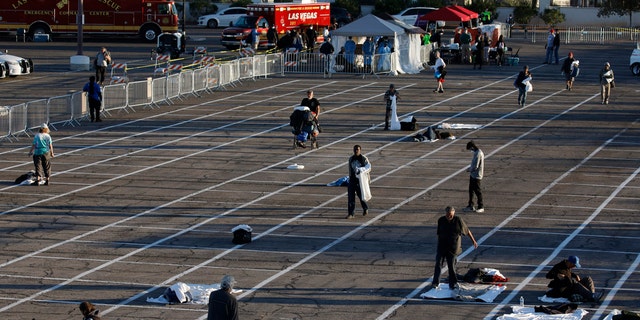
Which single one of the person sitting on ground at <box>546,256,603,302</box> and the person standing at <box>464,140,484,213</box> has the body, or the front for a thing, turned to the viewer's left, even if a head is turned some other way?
the person standing

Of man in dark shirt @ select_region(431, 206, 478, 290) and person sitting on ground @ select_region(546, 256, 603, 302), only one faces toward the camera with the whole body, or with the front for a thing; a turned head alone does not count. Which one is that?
the man in dark shirt

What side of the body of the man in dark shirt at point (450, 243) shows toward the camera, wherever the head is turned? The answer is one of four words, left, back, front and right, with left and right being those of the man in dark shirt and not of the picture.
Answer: front

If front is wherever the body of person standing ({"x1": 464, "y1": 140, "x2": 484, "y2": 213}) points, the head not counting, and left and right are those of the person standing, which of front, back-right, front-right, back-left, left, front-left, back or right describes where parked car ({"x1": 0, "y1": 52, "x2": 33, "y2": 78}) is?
front-right

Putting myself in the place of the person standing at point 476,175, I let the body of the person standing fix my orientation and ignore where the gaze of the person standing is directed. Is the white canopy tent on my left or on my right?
on my right

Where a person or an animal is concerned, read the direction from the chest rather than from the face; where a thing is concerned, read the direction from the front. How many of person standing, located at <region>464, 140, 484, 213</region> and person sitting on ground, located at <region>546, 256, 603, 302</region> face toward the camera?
0

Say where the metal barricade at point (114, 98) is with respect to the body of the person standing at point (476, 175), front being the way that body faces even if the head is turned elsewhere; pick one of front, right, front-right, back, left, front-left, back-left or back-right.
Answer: front-right

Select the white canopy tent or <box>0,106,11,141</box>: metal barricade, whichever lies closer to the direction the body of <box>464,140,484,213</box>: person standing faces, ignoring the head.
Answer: the metal barricade

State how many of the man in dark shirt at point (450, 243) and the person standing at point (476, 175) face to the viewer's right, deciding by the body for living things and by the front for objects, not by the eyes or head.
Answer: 0

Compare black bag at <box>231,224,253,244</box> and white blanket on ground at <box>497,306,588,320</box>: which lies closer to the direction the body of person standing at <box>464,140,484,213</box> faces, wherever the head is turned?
the black bag

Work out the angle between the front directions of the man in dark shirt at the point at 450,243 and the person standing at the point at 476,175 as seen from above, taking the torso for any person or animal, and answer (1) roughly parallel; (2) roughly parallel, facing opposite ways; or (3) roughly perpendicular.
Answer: roughly perpendicular

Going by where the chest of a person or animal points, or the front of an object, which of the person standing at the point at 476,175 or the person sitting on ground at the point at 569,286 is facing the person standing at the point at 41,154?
the person standing at the point at 476,175

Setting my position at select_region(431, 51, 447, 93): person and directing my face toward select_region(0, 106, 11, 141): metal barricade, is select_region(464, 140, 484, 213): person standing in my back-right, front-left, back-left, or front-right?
front-left

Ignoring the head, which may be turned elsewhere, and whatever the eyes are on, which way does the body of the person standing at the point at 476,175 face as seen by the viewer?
to the viewer's left

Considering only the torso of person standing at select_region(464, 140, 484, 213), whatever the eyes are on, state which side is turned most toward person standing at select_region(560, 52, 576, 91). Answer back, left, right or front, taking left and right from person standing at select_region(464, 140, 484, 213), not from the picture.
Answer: right

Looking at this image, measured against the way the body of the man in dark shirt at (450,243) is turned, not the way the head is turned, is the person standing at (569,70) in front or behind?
behind

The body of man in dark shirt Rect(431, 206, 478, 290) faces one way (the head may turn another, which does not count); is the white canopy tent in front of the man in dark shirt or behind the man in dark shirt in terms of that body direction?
behind
